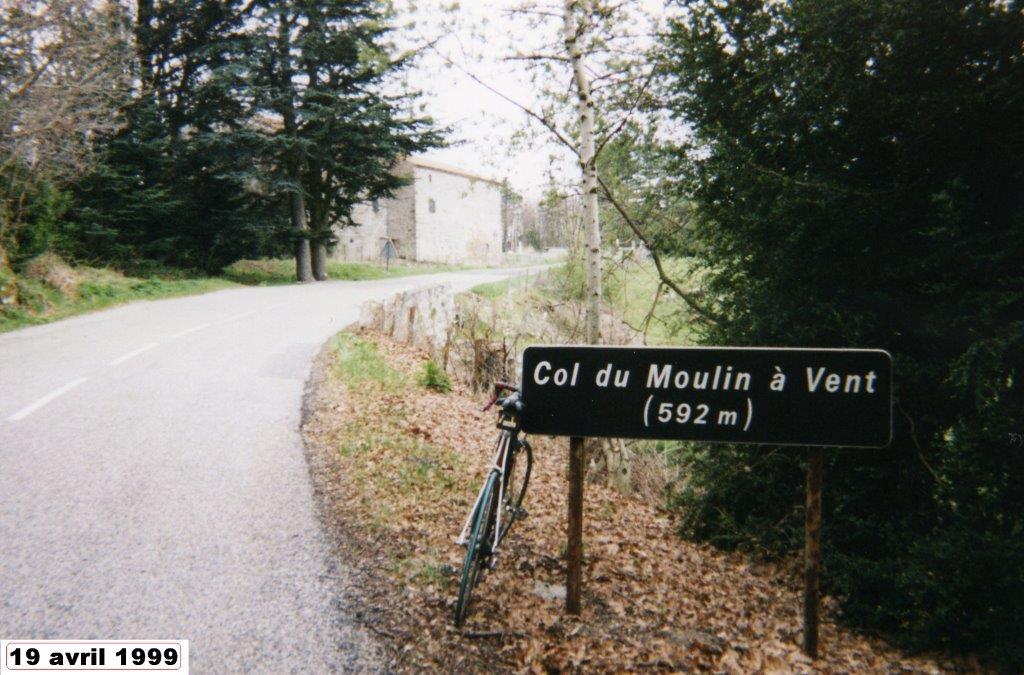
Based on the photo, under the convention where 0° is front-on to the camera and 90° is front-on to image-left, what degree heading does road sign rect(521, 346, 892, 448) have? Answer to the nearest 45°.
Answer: approximately 0°

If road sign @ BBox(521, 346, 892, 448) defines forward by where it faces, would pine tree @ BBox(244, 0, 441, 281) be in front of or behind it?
behind

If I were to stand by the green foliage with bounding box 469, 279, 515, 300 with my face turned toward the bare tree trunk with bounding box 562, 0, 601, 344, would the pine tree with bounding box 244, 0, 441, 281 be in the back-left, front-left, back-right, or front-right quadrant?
back-right

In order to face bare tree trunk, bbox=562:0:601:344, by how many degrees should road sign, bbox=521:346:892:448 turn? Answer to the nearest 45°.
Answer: approximately 180°

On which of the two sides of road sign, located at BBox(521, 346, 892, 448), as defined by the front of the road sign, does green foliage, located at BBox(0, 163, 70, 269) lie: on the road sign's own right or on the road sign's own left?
on the road sign's own right

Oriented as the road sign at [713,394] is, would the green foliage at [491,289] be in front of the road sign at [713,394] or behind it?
behind

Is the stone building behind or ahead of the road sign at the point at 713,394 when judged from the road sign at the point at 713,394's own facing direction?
behind
